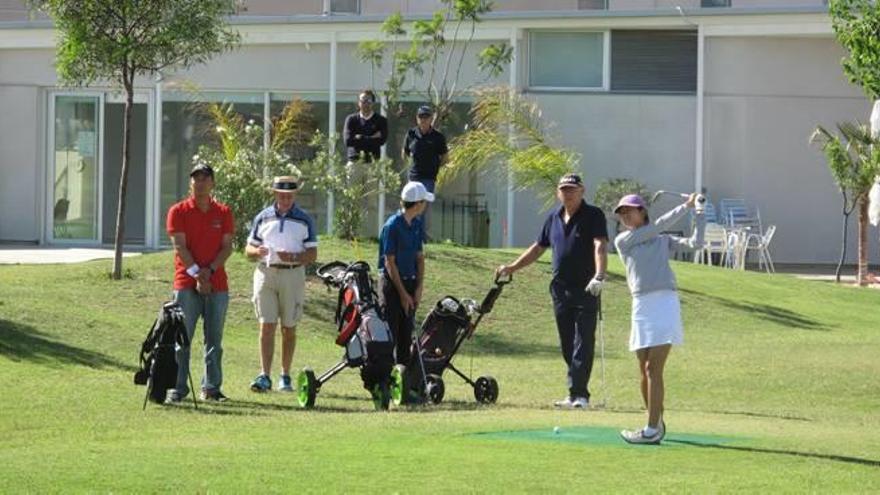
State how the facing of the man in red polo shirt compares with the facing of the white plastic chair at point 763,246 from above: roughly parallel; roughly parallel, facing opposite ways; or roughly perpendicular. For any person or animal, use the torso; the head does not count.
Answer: roughly perpendicular

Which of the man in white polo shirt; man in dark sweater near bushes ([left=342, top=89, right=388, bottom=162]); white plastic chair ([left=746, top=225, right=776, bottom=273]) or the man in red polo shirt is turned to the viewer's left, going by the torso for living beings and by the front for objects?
the white plastic chair

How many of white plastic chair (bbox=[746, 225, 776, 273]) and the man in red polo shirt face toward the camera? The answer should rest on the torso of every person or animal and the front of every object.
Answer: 1

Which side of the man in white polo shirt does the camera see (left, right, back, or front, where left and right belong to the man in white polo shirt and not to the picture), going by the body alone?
front

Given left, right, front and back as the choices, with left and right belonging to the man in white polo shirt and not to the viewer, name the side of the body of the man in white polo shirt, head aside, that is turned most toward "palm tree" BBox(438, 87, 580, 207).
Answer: back

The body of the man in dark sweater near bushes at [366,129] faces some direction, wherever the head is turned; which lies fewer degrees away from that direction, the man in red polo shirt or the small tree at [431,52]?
the man in red polo shirt

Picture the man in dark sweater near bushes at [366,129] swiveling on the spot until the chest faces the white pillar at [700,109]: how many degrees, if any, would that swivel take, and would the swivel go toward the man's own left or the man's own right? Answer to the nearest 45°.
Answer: approximately 135° to the man's own left

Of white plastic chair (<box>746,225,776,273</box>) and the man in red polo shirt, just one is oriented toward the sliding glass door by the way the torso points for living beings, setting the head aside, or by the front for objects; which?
the white plastic chair

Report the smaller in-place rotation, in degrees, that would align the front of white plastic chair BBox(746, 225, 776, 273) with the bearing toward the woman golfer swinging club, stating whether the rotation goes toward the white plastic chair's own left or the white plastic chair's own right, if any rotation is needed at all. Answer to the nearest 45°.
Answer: approximately 90° to the white plastic chair's own left

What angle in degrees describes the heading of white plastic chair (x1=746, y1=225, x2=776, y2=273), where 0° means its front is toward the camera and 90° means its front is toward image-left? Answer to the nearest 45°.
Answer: approximately 90°

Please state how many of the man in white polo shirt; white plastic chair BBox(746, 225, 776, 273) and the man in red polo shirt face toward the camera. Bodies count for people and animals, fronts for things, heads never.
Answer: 2

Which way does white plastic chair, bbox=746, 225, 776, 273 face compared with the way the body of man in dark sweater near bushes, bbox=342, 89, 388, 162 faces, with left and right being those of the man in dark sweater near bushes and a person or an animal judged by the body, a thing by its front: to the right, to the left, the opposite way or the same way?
to the right
